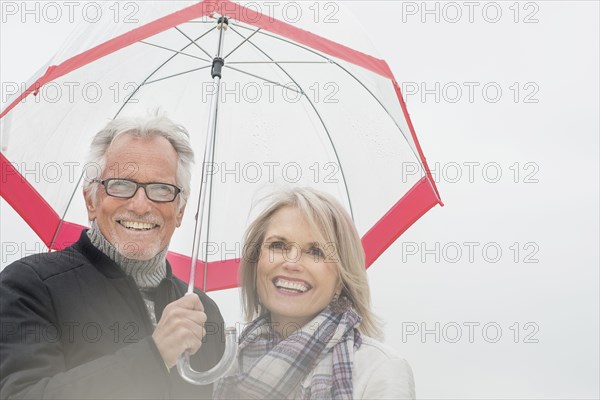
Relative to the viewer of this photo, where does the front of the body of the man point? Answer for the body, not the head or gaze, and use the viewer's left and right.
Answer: facing the viewer and to the right of the viewer

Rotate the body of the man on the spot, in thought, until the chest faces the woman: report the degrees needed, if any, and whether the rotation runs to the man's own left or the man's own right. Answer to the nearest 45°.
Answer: approximately 45° to the man's own left
